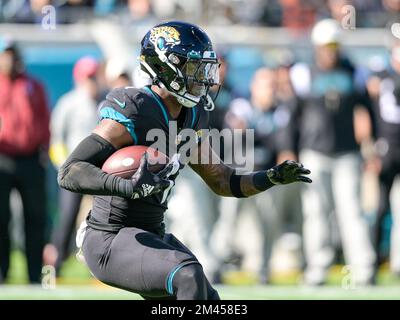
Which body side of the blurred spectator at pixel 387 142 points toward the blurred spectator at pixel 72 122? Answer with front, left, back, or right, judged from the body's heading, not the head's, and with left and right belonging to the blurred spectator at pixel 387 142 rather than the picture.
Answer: right

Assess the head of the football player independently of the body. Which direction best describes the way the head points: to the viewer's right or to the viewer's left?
to the viewer's right

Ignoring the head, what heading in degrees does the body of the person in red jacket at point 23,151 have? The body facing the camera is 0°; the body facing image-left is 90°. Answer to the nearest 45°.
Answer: approximately 0°

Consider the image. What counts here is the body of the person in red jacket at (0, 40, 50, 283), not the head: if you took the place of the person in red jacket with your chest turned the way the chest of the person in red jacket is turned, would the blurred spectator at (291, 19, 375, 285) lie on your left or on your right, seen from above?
on your left

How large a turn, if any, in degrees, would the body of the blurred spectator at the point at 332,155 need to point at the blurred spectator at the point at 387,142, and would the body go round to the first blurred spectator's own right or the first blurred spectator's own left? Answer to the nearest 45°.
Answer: approximately 90° to the first blurred spectator's own left

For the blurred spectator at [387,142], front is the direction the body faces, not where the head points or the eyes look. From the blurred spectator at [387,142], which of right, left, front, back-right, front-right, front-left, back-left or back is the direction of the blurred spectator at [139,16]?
right

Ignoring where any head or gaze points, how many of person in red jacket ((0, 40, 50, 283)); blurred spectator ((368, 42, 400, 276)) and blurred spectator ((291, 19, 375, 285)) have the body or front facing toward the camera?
3
